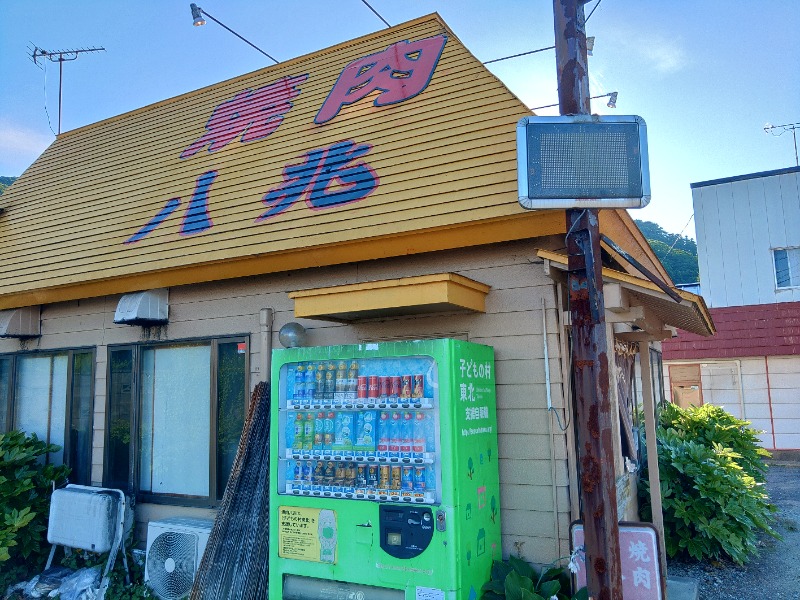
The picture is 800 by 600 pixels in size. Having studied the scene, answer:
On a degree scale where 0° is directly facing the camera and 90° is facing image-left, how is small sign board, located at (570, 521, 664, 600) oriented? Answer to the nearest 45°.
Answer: approximately 0°

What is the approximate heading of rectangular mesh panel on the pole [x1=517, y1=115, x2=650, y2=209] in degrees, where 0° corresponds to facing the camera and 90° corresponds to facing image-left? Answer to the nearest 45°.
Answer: approximately 0°

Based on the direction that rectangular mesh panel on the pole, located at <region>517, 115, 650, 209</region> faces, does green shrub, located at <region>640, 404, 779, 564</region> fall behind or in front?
behind

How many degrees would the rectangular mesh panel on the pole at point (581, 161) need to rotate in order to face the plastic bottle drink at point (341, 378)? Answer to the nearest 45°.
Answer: approximately 135° to its right

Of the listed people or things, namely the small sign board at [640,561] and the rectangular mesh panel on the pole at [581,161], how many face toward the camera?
2

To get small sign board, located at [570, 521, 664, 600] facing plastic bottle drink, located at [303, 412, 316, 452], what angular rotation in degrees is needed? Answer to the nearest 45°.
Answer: approximately 90° to its right
